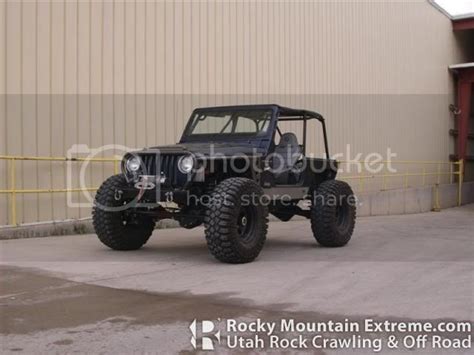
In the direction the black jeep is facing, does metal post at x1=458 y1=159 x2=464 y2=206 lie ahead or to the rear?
to the rear

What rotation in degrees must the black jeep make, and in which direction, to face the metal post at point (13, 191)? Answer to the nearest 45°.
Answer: approximately 90° to its right

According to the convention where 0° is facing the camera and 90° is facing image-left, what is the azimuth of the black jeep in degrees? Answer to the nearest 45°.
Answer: approximately 45°

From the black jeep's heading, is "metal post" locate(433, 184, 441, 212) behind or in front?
behind
